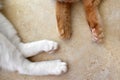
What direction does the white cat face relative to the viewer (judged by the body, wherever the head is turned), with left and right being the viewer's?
facing to the right of the viewer
